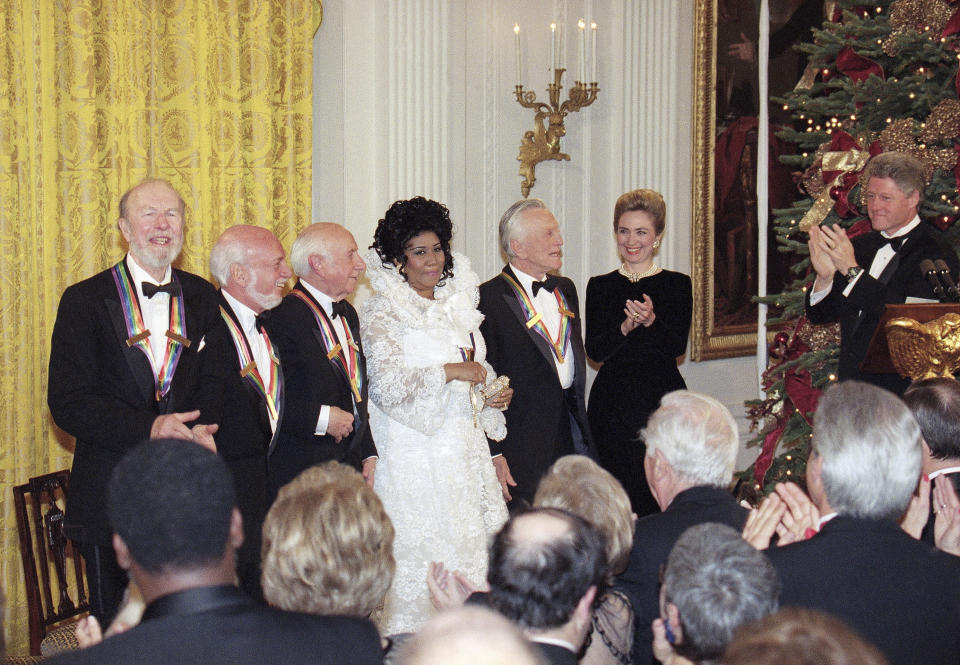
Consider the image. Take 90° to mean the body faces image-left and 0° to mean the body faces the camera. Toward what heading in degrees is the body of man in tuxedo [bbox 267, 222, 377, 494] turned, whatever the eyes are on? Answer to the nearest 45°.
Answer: approximately 315°

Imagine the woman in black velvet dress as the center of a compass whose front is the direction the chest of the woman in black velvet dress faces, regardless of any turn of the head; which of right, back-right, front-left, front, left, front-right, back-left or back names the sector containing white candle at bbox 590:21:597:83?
back

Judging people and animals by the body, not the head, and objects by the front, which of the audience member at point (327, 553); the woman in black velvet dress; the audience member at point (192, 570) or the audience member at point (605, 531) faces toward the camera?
the woman in black velvet dress

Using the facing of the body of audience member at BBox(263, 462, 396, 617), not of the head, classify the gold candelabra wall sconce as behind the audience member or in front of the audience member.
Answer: in front

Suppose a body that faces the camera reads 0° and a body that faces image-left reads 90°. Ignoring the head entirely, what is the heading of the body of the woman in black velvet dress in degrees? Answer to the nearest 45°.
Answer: approximately 0°

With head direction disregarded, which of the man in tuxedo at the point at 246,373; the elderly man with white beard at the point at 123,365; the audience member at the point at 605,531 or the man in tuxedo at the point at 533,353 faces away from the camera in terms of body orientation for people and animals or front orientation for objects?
the audience member

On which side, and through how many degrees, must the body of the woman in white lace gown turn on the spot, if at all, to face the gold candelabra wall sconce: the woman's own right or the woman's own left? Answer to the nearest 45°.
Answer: approximately 135° to the woman's own left

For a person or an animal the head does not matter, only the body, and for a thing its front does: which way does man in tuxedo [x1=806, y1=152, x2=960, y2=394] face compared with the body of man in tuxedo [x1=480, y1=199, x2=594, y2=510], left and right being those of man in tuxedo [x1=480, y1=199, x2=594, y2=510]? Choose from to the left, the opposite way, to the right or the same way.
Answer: to the right

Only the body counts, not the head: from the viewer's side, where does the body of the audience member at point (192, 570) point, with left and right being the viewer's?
facing away from the viewer

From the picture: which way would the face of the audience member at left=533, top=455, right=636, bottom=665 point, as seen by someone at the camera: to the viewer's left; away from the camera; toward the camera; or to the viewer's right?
away from the camera

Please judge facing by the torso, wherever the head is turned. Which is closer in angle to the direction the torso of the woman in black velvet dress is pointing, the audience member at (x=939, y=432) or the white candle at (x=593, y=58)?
the audience member

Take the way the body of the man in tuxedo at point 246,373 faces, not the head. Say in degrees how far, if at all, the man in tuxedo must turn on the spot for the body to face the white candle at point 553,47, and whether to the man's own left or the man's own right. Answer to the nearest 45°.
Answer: approximately 90° to the man's own left

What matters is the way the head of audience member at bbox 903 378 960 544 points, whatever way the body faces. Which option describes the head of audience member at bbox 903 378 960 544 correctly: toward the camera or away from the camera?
away from the camera

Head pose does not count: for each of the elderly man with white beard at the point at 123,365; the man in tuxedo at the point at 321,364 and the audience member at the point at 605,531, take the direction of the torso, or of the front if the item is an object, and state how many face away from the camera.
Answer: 1

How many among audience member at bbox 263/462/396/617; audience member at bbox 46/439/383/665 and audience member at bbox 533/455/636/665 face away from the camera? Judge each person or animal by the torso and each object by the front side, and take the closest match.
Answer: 3
